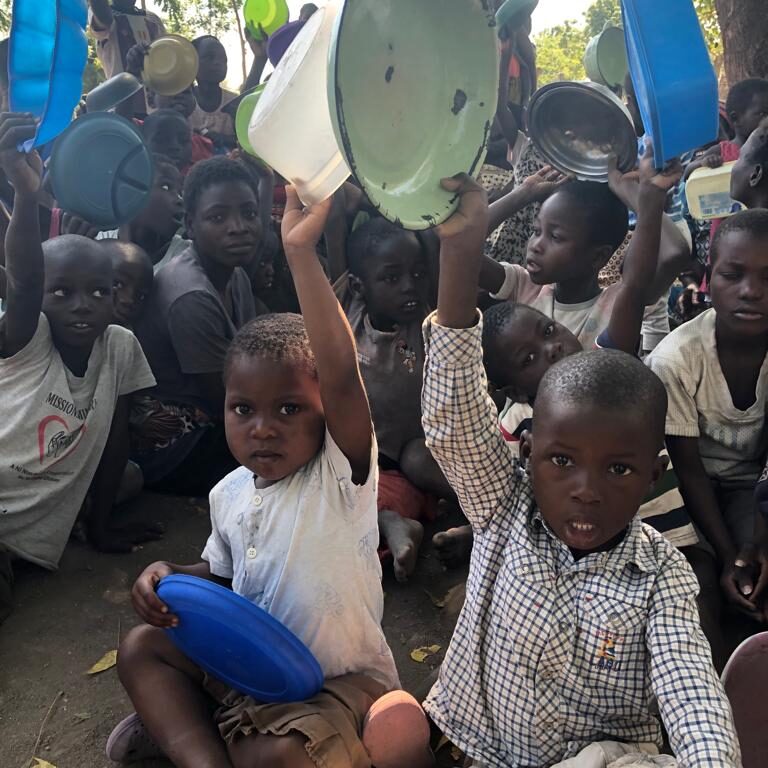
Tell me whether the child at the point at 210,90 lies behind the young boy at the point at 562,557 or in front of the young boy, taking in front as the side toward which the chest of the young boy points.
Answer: behind

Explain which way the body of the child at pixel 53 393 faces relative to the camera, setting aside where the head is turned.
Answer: toward the camera

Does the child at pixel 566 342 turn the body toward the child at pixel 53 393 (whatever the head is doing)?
no

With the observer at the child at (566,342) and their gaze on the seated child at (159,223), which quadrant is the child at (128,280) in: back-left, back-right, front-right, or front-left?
front-left

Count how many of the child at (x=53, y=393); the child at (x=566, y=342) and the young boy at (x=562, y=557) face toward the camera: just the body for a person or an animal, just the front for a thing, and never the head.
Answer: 3

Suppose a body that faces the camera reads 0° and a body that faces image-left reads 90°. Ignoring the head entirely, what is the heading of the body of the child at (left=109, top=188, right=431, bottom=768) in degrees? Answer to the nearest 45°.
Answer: approximately 45°

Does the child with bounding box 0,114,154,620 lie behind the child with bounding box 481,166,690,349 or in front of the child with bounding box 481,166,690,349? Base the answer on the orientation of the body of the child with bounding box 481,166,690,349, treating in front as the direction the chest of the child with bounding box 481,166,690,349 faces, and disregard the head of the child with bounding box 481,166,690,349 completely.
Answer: in front

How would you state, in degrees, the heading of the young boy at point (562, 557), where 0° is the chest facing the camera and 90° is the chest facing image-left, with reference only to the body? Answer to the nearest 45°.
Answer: approximately 0°

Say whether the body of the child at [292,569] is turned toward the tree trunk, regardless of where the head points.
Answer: no

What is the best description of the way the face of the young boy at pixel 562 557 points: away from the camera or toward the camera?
toward the camera

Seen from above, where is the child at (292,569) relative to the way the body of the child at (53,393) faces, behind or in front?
in front

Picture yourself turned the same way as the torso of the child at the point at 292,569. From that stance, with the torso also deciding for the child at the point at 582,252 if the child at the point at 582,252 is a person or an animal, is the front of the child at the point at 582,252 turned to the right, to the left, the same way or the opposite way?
the same way

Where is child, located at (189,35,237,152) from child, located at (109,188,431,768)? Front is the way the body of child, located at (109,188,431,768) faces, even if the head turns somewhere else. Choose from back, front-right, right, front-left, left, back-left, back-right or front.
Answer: back-right

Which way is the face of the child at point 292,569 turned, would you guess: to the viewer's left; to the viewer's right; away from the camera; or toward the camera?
toward the camera
